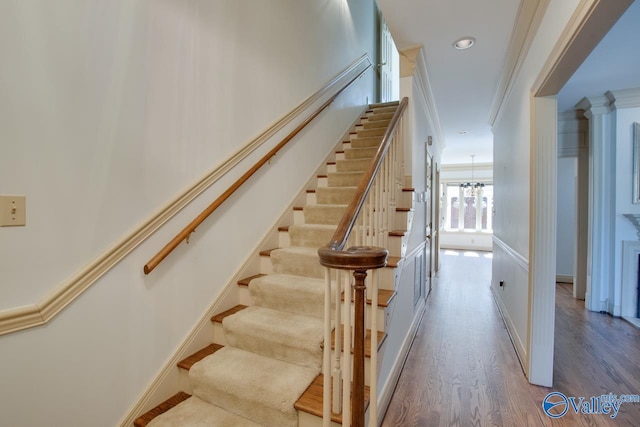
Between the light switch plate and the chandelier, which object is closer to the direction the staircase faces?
the light switch plate

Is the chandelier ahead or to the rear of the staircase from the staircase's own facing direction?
to the rear

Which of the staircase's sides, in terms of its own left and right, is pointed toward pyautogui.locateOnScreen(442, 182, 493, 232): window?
back

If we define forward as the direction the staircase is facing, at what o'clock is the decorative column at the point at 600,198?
The decorative column is roughly at 7 o'clock from the staircase.

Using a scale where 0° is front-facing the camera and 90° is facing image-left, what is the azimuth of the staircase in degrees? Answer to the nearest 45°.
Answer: approximately 45°
